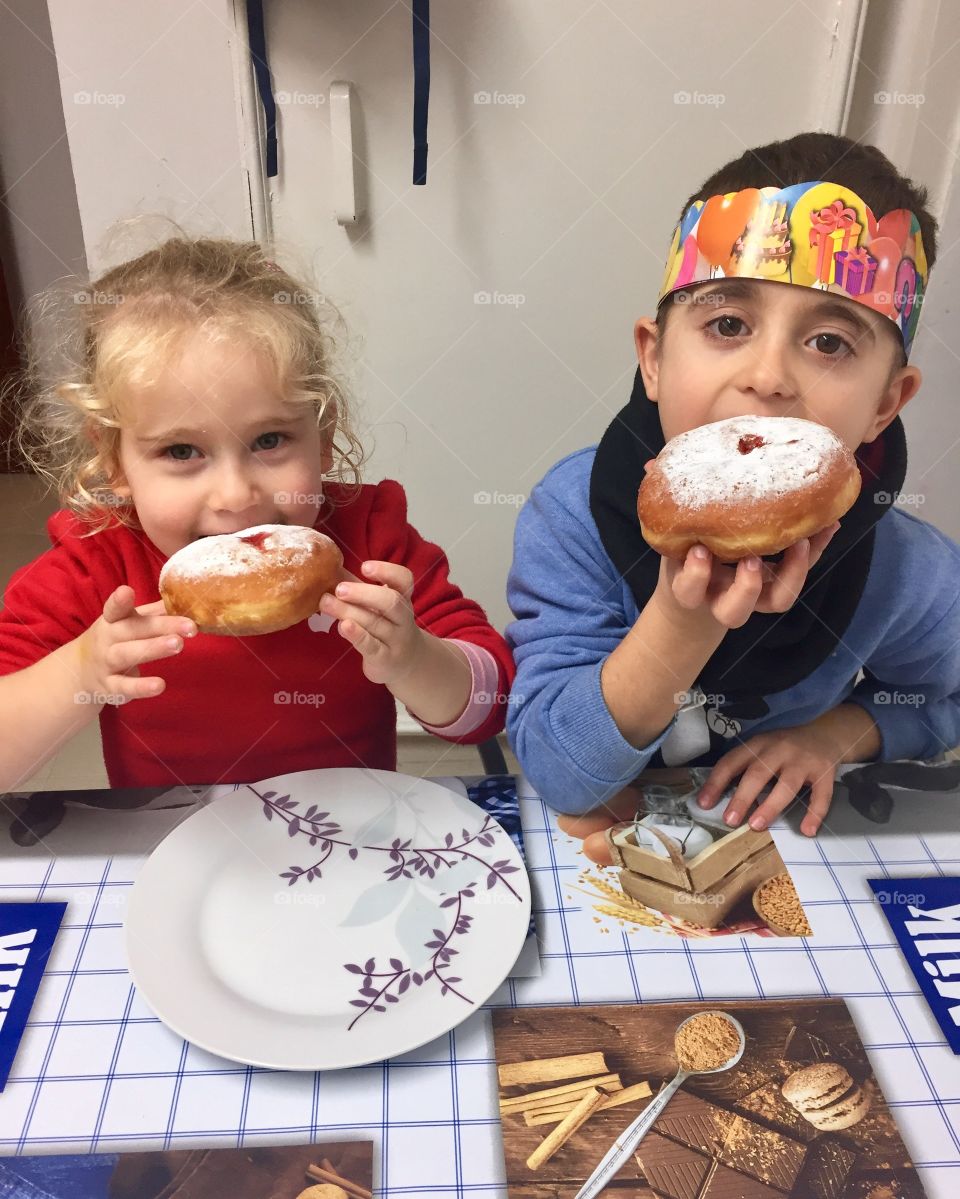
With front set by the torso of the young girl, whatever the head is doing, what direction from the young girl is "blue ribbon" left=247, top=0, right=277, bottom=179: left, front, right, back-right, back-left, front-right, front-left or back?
back

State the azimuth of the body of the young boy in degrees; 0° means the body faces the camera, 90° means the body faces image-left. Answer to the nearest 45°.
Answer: approximately 0°

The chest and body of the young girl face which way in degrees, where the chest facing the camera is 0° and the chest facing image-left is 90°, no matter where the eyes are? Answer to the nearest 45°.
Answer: approximately 0°

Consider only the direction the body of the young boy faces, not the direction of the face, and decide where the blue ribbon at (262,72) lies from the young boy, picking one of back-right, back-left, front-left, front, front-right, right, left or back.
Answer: back-right

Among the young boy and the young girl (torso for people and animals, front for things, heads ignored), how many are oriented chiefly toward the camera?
2
